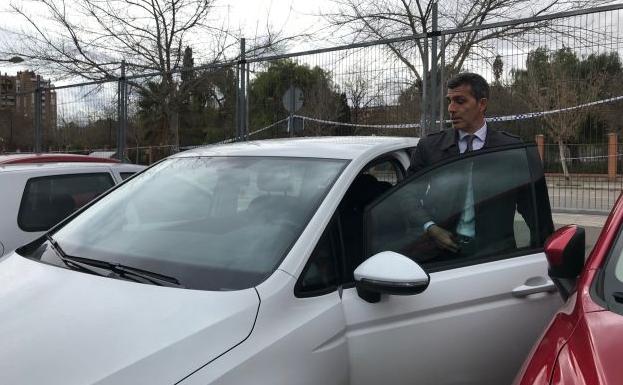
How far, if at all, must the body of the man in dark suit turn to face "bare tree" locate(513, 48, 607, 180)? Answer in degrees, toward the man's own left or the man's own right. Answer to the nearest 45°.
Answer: approximately 180°

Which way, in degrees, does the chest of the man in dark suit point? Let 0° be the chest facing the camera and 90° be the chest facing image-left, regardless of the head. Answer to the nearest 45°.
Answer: approximately 0°

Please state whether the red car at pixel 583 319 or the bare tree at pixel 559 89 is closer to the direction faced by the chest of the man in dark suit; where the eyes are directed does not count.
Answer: the red car

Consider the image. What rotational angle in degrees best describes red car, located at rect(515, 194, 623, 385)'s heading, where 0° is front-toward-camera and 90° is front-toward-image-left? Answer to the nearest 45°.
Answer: approximately 45°

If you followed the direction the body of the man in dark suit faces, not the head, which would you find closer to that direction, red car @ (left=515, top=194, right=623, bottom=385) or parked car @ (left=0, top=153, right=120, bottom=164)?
the red car

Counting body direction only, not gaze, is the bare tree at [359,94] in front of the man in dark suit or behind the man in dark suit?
behind
